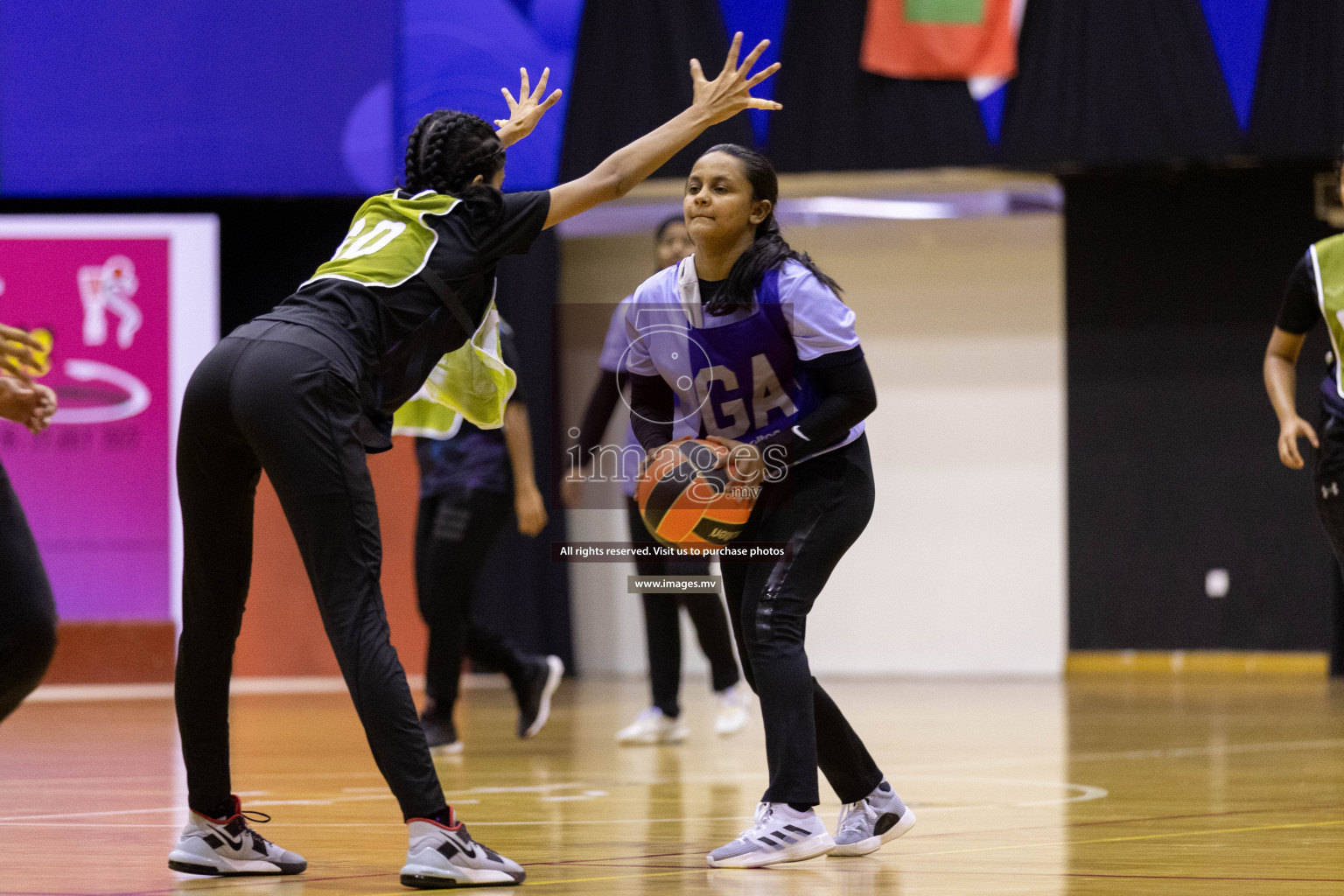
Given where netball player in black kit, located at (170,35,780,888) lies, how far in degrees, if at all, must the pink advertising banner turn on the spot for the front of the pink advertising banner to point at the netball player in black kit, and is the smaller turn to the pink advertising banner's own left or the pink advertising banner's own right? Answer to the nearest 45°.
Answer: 0° — it already faces them

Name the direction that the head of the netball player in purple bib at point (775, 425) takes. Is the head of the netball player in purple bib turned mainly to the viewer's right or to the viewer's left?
to the viewer's left

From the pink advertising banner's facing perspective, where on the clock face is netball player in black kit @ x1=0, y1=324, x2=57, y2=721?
The netball player in black kit is roughly at 12 o'clock from the pink advertising banner.

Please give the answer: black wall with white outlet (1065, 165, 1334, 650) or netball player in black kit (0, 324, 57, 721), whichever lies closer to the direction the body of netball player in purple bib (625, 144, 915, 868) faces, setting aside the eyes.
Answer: the netball player in black kit

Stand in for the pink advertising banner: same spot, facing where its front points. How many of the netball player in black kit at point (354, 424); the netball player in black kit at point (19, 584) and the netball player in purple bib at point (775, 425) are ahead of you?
3

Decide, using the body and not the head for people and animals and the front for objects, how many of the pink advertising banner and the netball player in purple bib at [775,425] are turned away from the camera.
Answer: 0

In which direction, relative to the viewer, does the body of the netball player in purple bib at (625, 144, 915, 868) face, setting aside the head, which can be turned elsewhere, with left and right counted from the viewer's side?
facing the viewer and to the left of the viewer

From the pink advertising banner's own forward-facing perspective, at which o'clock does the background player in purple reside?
The background player in purple is roughly at 11 o'clock from the pink advertising banner.

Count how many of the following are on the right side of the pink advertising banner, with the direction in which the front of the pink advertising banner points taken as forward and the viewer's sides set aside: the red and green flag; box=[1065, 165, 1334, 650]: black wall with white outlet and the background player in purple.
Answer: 0

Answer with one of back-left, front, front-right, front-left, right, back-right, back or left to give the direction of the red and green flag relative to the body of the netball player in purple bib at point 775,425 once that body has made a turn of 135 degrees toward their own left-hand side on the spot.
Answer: left

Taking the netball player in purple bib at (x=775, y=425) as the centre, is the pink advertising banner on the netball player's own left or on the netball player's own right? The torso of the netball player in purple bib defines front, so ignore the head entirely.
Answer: on the netball player's own right

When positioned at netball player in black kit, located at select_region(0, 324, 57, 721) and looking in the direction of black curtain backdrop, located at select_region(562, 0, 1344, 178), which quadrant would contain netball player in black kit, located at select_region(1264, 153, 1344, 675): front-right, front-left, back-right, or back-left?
front-right

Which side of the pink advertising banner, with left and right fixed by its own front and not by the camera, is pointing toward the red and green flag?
left

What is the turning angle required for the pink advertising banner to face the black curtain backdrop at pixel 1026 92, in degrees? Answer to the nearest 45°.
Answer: approximately 90° to its left

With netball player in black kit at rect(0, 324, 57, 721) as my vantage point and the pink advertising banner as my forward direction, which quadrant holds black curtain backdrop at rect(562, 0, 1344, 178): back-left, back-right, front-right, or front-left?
front-right

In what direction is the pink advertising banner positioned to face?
toward the camera

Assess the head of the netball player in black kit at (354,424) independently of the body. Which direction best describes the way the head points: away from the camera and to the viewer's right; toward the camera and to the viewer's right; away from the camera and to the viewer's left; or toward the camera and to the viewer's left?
away from the camera and to the viewer's right

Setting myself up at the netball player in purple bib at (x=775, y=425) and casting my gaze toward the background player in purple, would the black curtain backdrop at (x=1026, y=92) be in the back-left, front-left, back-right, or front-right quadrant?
front-right
